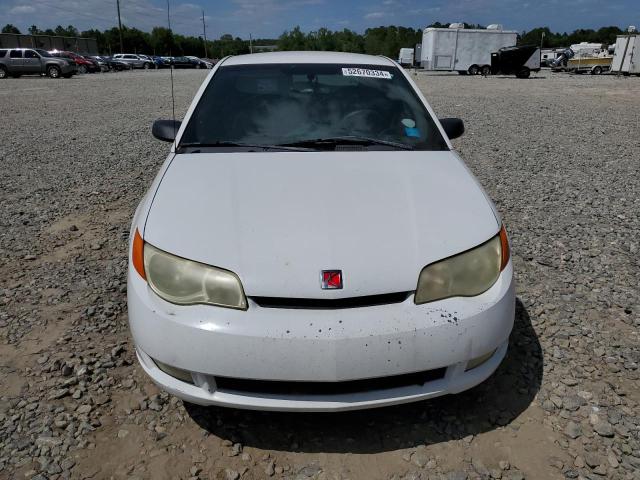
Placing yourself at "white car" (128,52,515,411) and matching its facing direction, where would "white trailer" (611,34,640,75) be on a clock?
The white trailer is roughly at 7 o'clock from the white car.

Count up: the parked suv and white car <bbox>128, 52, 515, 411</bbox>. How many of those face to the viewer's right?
1

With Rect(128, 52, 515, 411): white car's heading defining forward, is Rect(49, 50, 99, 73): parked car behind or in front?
behind

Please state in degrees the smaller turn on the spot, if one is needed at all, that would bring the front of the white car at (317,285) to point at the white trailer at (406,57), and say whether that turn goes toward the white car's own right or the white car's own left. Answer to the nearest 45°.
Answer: approximately 180°

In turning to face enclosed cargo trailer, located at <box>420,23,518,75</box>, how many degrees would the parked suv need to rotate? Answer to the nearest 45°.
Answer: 0° — it already faces it

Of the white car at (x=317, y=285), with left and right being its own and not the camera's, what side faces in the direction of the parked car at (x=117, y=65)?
back

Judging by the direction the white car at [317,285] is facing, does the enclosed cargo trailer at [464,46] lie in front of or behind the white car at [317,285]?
behind

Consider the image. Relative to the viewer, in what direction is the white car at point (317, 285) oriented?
toward the camera

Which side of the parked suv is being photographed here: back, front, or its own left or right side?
right
